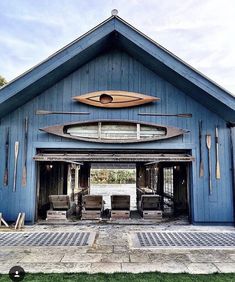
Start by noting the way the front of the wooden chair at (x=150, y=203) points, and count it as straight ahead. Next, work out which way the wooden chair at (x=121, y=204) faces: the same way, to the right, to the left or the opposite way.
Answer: the same way

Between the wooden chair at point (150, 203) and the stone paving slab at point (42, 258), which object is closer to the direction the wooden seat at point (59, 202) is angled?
the stone paving slab

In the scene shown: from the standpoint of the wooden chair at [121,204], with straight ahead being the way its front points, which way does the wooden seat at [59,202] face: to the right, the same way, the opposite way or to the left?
the same way

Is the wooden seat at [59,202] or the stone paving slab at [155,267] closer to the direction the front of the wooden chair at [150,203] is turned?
the stone paving slab

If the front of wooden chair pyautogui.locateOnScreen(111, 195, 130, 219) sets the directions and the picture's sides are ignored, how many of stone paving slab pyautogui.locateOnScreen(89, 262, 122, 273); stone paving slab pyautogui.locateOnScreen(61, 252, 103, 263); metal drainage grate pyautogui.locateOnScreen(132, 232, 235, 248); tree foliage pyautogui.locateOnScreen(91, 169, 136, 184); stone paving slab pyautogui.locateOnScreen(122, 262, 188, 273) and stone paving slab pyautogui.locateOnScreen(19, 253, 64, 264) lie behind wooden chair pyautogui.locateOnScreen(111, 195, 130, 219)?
1

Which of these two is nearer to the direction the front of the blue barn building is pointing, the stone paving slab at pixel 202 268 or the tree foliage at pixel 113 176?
the stone paving slab

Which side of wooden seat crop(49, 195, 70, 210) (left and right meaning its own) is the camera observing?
front

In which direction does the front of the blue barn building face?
toward the camera

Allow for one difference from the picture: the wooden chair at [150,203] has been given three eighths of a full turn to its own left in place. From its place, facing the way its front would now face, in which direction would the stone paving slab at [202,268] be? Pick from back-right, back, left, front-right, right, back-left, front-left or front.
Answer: back-right

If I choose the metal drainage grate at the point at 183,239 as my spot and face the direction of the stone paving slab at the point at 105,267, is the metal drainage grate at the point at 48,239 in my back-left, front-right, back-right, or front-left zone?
front-right

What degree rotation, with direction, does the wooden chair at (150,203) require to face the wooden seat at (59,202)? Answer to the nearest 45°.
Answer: approximately 90° to its right
